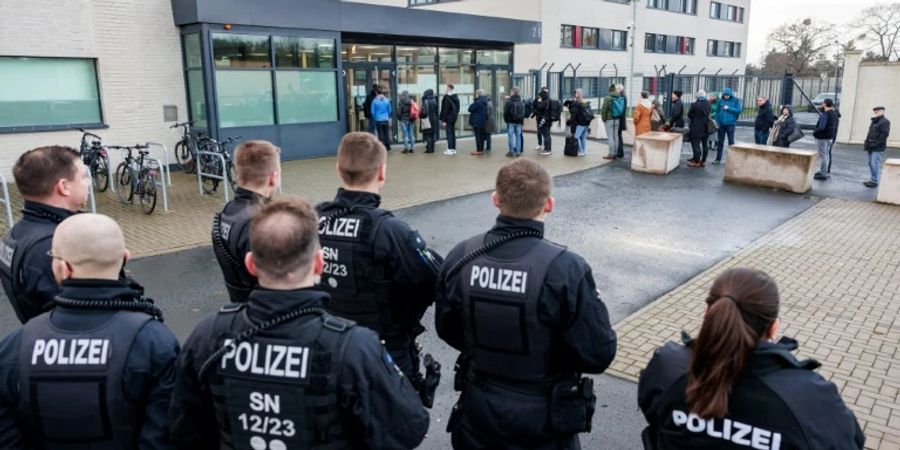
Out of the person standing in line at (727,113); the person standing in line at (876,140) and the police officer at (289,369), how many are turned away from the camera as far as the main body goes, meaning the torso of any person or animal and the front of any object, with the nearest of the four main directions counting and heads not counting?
1

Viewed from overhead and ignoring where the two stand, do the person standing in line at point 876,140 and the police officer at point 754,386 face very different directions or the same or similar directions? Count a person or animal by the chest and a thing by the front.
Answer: very different directions

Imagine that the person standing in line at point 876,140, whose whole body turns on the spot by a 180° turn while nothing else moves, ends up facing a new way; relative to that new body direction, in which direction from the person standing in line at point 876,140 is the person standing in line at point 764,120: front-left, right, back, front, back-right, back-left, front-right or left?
left

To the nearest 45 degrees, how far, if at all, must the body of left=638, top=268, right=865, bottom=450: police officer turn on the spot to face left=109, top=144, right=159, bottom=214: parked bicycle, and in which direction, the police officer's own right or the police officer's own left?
approximately 90° to the police officer's own left

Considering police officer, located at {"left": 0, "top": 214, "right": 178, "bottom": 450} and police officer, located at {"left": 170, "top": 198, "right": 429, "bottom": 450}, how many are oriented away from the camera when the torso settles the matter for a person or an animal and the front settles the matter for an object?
2

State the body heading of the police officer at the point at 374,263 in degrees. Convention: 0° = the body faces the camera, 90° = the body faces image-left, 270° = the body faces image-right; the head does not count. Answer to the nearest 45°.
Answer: approximately 225°

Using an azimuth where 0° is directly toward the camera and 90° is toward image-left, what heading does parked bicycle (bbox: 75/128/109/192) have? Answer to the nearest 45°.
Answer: approximately 135°

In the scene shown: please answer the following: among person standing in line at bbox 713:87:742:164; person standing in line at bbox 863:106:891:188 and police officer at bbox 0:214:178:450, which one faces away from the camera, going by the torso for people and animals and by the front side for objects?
the police officer

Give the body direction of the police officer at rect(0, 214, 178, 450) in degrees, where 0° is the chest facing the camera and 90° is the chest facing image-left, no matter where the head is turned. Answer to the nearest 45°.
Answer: approximately 180°

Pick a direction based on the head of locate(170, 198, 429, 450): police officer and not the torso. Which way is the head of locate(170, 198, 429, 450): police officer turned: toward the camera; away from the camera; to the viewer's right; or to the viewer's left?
away from the camera

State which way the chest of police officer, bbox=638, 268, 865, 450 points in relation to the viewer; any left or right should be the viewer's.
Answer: facing away from the viewer and to the right of the viewer

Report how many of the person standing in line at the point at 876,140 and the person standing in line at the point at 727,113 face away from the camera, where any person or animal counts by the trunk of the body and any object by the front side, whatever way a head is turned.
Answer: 0

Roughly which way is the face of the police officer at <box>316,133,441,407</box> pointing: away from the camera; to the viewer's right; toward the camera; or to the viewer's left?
away from the camera

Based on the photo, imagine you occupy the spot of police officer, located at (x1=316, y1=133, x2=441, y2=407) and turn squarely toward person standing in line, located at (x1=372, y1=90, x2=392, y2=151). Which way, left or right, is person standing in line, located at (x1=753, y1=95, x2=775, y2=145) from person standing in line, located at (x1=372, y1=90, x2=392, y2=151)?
right

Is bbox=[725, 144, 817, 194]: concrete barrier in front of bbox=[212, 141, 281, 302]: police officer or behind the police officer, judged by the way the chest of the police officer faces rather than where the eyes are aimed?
in front
